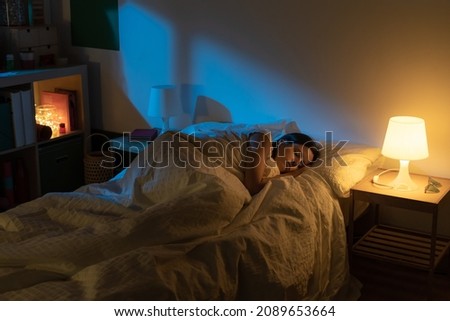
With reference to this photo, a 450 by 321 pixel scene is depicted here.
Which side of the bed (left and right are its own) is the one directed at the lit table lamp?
back

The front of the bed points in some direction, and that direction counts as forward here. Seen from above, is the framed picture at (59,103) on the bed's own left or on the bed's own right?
on the bed's own right

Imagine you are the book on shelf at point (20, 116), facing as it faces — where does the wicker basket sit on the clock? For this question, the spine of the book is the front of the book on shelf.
The wicker basket is roughly at 10 o'clock from the book on shelf.

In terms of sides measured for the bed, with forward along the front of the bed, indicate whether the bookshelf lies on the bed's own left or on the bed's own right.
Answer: on the bed's own right

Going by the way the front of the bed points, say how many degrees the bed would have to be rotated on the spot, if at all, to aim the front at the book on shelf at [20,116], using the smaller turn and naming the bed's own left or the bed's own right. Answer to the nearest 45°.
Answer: approximately 90° to the bed's own right

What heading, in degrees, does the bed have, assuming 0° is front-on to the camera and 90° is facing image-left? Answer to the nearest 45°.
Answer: approximately 45°

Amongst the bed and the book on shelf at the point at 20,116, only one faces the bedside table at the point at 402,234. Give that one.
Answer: the book on shelf
